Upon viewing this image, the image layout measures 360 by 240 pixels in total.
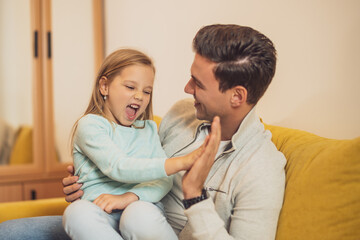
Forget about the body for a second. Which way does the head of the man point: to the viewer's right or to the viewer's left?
to the viewer's left

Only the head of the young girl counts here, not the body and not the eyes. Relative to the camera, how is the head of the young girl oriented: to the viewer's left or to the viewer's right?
to the viewer's right

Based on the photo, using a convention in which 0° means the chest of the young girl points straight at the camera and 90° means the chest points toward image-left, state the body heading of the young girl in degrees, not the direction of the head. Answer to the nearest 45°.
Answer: approximately 315°
